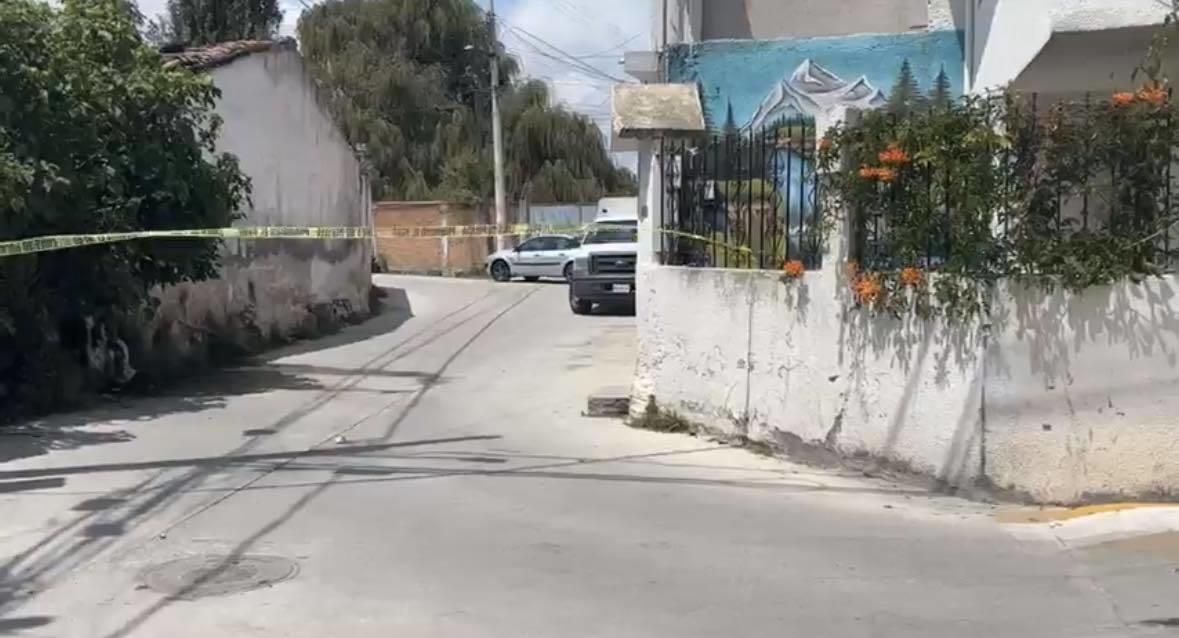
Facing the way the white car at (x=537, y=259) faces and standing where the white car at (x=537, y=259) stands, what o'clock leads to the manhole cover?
The manhole cover is roughly at 9 o'clock from the white car.

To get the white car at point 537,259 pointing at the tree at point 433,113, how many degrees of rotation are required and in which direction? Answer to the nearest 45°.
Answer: approximately 90° to its right

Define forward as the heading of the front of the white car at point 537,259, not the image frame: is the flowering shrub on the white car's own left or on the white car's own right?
on the white car's own left

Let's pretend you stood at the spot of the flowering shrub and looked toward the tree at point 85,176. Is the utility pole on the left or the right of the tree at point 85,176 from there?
right

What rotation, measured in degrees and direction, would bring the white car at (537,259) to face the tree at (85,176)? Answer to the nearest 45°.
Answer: approximately 90° to its left

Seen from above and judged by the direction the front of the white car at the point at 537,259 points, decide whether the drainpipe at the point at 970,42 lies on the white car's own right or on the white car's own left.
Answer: on the white car's own left

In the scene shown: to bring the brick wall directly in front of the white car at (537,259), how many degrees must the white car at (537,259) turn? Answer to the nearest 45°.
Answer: approximately 45° to its right

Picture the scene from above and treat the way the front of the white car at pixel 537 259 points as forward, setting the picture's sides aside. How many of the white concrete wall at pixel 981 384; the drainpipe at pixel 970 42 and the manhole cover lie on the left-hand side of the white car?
3

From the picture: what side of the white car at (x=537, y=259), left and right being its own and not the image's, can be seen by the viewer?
left

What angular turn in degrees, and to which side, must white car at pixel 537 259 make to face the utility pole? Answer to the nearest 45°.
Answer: approximately 90° to its right

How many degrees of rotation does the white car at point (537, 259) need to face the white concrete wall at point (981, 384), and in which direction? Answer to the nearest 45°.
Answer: approximately 90° to its left
